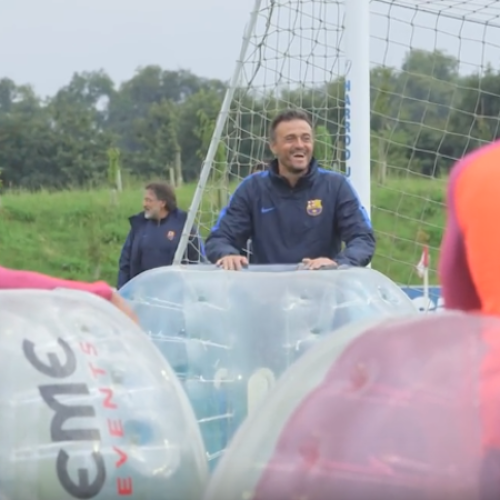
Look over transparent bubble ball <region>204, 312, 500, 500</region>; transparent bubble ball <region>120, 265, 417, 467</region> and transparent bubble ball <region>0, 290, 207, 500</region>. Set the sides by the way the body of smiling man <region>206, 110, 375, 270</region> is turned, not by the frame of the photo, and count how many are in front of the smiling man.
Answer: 3

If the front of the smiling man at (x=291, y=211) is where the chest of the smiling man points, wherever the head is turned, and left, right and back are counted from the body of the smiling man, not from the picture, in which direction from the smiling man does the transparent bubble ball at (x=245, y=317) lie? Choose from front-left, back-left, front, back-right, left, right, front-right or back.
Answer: front

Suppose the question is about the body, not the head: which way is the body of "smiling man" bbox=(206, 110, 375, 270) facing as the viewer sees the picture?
toward the camera

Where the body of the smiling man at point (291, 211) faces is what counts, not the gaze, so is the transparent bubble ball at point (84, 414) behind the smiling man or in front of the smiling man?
in front

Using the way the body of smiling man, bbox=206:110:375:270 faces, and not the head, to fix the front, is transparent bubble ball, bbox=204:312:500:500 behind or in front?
in front

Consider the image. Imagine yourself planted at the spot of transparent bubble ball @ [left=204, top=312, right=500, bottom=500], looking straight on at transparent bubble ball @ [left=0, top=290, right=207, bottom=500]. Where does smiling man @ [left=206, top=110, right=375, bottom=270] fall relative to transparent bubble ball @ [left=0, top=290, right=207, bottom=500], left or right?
right

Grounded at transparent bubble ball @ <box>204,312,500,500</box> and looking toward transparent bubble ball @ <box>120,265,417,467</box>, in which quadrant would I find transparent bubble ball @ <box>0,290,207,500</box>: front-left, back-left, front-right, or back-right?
front-left
